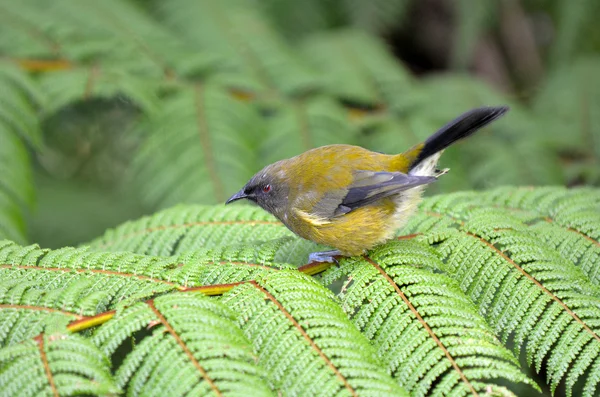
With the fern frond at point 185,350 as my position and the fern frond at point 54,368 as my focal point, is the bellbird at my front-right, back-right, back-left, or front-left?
back-right

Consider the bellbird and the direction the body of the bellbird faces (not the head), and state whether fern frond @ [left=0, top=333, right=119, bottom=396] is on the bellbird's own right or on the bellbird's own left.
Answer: on the bellbird's own left

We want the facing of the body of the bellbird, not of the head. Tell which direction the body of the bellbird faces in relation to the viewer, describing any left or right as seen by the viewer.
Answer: facing to the left of the viewer

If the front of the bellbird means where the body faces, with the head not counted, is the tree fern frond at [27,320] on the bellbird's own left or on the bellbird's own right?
on the bellbird's own left

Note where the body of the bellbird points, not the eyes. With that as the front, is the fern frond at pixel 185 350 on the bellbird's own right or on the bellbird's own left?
on the bellbird's own left

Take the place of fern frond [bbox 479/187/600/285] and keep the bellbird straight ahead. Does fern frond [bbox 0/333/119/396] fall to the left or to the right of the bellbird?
left

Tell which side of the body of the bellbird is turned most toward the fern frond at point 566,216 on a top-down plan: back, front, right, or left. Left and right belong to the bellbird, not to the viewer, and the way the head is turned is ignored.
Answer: back
